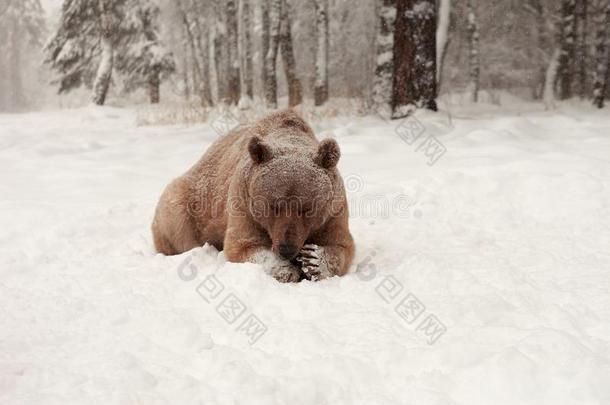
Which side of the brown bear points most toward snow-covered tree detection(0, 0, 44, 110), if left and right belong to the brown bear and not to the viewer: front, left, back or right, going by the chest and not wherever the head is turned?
back

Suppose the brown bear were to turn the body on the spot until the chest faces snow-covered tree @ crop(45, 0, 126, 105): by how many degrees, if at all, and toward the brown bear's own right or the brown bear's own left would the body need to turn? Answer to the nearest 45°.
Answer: approximately 135° to the brown bear's own left

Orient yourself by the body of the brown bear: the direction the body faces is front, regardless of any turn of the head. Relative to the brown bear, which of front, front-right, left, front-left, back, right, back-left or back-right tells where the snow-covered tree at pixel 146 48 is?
back-left

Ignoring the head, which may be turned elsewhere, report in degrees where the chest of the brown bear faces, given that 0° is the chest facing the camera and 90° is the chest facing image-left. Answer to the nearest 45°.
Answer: approximately 315°

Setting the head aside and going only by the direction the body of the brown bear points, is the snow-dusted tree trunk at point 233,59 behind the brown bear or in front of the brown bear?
behind

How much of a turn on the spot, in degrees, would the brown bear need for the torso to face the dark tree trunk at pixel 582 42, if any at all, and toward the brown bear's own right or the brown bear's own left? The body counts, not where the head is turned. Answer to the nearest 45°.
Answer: approximately 90° to the brown bear's own left

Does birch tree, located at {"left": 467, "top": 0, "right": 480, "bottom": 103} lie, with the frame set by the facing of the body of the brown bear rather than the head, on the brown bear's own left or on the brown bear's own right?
on the brown bear's own left
